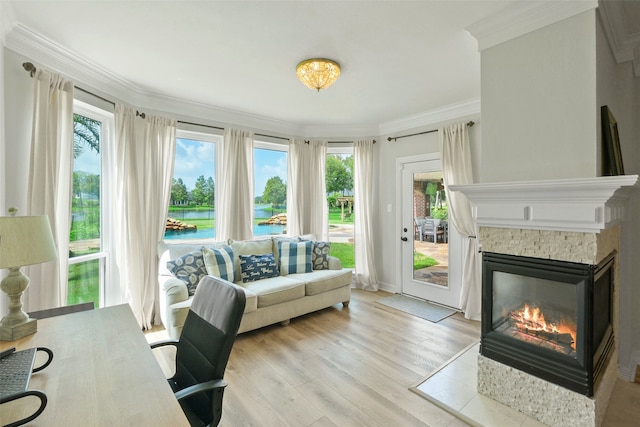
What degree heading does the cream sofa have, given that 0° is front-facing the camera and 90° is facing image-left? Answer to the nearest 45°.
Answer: approximately 315°

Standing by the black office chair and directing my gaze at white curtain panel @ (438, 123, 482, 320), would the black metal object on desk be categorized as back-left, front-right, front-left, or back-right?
back-left

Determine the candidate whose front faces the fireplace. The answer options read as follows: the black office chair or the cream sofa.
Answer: the cream sofa

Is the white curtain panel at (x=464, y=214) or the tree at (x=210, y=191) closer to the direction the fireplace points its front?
the tree

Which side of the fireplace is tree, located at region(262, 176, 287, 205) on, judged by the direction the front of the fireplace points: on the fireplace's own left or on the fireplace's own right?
on the fireplace's own right

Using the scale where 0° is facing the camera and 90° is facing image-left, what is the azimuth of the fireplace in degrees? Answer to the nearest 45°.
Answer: approximately 45°

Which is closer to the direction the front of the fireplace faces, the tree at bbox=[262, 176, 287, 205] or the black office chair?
the black office chair
